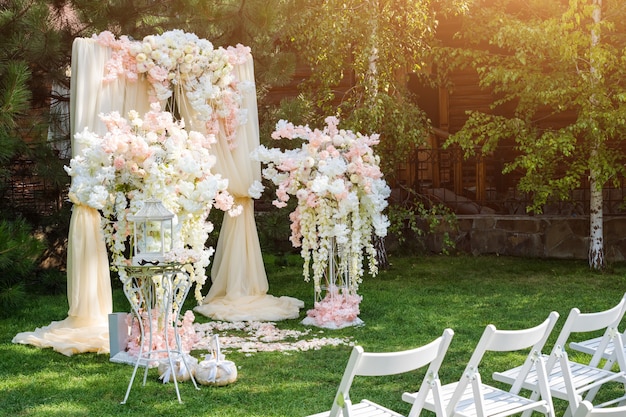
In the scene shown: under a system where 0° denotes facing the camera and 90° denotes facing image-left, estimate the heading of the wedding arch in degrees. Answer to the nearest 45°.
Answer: approximately 315°

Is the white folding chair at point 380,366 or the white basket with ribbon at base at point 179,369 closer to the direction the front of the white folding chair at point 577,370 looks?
the white basket with ribbon at base

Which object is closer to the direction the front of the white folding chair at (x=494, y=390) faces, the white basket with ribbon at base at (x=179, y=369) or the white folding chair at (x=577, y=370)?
the white basket with ribbon at base

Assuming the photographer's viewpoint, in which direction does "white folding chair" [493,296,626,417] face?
facing away from the viewer and to the left of the viewer

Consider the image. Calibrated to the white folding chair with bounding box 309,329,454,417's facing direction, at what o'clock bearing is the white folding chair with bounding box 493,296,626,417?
the white folding chair with bounding box 493,296,626,417 is roughly at 3 o'clock from the white folding chair with bounding box 309,329,454,417.

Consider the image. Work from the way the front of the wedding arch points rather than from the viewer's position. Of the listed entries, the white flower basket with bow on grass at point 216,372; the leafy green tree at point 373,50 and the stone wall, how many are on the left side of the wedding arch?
2

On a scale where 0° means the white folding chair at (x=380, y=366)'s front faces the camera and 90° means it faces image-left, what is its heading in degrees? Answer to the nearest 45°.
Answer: approximately 135°
